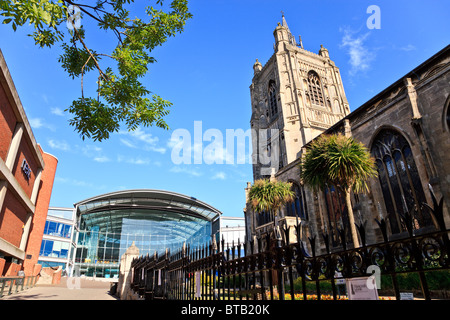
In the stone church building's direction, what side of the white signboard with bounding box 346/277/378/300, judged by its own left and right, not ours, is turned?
back

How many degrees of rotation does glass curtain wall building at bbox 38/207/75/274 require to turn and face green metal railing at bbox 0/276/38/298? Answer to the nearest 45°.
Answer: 0° — it already faces it

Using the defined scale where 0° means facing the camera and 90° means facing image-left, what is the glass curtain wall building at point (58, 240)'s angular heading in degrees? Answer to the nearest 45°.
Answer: approximately 0°

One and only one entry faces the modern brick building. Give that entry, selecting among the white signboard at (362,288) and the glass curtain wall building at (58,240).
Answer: the glass curtain wall building

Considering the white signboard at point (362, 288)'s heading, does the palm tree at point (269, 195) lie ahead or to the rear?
to the rear

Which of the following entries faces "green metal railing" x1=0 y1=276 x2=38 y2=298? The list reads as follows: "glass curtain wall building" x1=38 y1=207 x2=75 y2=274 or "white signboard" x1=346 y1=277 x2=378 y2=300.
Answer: the glass curtain wall building

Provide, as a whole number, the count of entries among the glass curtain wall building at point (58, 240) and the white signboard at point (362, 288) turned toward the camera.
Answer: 2
